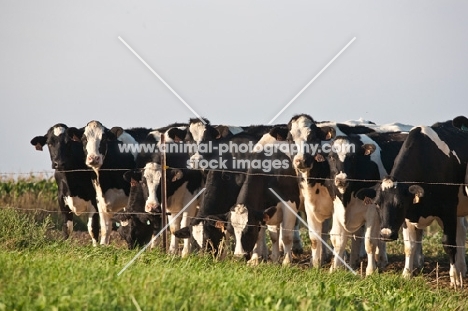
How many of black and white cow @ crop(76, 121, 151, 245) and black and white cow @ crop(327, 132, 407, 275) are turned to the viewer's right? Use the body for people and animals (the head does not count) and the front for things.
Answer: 0

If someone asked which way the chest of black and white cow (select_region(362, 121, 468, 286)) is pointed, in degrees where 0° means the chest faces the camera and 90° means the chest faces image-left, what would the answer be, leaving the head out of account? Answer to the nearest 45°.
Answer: approximately 45°

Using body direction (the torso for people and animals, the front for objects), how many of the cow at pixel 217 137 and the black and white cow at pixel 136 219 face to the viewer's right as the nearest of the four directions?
0

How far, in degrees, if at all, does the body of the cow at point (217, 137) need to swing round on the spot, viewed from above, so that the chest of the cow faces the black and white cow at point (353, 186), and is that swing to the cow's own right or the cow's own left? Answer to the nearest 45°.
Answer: approximately 90° to the cow's own left

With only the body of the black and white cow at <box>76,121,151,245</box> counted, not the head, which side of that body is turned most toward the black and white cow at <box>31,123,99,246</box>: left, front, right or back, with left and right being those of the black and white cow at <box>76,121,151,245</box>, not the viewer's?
right

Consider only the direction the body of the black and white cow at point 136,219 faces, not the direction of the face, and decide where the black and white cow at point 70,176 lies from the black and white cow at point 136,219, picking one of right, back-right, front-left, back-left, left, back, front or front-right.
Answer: back-right

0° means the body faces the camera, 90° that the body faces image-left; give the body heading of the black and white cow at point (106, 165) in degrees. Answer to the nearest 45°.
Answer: approximately 45°

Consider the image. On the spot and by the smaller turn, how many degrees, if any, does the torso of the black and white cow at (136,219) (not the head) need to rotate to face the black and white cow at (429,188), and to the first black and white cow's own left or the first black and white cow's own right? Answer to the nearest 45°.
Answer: approximately 45° to the first black and white cow's own left
